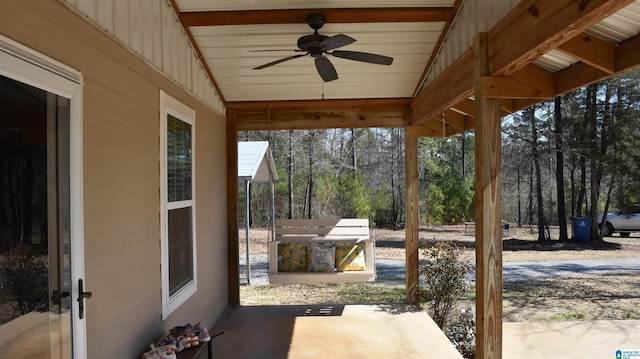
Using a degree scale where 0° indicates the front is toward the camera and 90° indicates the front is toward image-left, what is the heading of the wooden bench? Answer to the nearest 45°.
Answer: approximately 0°

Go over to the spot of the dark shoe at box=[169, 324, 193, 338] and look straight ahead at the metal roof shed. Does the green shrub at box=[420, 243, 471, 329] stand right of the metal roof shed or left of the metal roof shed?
right

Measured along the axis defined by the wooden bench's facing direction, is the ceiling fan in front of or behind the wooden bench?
in front

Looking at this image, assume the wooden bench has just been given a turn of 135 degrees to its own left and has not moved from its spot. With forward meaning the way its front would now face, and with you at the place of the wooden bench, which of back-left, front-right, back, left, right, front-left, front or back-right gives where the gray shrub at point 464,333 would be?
right

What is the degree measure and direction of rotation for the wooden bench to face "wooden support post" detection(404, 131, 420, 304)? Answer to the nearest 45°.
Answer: approximately 45° to its left

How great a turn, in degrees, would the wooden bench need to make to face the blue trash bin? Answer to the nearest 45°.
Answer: approximately 135° to its left

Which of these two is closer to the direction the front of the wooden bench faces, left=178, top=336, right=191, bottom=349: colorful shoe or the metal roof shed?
the colorful shoe

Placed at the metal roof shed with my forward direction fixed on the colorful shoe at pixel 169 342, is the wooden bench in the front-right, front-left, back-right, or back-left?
front-left

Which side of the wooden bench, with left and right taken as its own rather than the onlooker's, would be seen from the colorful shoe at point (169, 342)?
front

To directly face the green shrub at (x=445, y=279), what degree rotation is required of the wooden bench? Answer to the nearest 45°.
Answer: approximately 45° to its left

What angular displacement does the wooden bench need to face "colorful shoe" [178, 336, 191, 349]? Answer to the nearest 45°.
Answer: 0° — it already faces it

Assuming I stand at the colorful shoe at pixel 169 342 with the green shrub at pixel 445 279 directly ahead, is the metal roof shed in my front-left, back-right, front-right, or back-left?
front-left

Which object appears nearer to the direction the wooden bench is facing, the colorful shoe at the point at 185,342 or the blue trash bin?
the colorful shoe
